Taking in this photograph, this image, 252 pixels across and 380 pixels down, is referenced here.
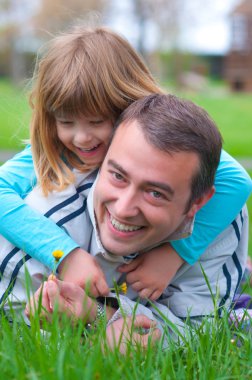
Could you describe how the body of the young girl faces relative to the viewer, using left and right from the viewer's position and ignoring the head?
facing the viewer
